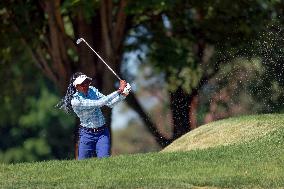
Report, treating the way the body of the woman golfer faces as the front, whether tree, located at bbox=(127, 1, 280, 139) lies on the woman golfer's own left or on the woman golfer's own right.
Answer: on the woman golfer's own left

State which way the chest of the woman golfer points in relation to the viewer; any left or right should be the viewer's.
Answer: facing the viewer and to the right of the viewer
